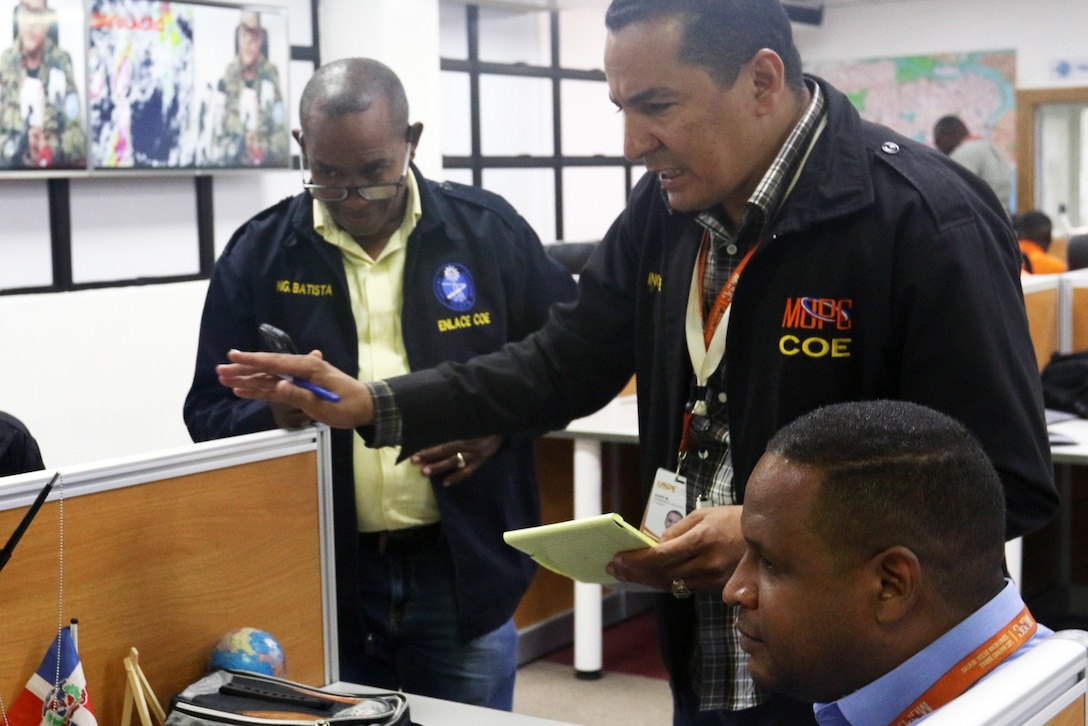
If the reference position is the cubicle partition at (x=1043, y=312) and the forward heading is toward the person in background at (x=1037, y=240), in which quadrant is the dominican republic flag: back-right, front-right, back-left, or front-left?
back-left

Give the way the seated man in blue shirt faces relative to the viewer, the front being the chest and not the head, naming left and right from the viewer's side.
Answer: facing to the left of the viewer

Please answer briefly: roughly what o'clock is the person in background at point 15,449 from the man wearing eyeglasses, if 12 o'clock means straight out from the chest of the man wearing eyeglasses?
The person in background is roughly at 3 o'clock from the man wearing eyeglasses.

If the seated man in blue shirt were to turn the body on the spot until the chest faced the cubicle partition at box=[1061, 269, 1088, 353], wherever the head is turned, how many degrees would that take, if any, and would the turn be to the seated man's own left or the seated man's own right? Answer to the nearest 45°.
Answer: approximately 90° to the seated man's own right

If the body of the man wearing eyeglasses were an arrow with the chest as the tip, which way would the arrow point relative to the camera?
toward the camera

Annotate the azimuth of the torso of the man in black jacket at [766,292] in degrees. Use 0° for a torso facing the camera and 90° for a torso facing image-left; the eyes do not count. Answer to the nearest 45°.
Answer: approximately 45°

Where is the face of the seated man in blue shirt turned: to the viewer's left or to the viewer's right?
to the viewer's left

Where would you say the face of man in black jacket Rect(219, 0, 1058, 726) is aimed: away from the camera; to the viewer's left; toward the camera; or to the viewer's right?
to the viewer's left

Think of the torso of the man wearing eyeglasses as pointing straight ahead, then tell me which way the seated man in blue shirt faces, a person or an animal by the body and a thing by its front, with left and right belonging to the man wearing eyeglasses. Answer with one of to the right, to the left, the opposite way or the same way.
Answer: to the right
